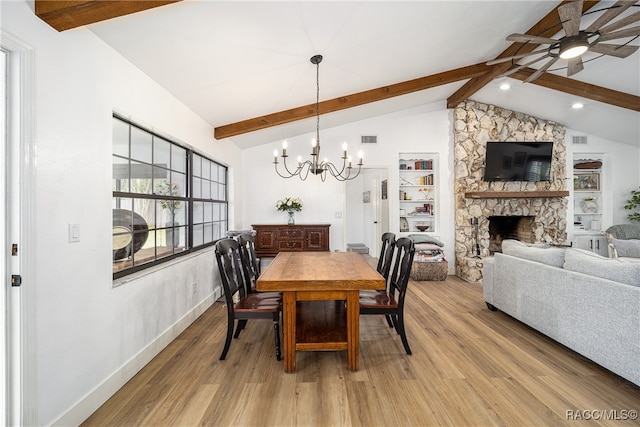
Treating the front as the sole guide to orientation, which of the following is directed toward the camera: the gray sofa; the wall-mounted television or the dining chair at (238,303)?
the wall-mounted television

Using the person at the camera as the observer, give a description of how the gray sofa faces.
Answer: facing away from the viewer and to the right of the viewer

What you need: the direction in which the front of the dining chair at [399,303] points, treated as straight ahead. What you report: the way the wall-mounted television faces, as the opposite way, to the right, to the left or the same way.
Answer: to the left

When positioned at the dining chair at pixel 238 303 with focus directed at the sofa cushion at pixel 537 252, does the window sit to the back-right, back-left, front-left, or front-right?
back-left

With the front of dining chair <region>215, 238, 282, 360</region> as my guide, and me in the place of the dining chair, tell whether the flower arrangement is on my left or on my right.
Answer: on my left

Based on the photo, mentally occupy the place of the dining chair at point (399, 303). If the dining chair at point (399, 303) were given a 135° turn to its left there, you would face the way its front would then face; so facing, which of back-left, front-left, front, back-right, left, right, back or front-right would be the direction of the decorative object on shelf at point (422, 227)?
back-left

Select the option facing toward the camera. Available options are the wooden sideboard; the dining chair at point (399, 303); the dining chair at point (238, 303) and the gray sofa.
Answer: the wooden sideboard

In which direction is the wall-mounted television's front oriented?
toward the camera

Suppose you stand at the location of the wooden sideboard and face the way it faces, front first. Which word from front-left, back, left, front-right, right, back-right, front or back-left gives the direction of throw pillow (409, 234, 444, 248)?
left

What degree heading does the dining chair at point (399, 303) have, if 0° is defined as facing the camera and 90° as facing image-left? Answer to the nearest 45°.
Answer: approximately 90°

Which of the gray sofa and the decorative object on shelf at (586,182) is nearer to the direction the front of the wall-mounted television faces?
the gray sofa

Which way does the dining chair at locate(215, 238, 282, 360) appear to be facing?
to the viewer's right

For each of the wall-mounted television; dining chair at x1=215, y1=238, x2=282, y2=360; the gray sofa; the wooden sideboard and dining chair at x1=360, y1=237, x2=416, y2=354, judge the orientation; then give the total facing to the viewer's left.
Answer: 1
